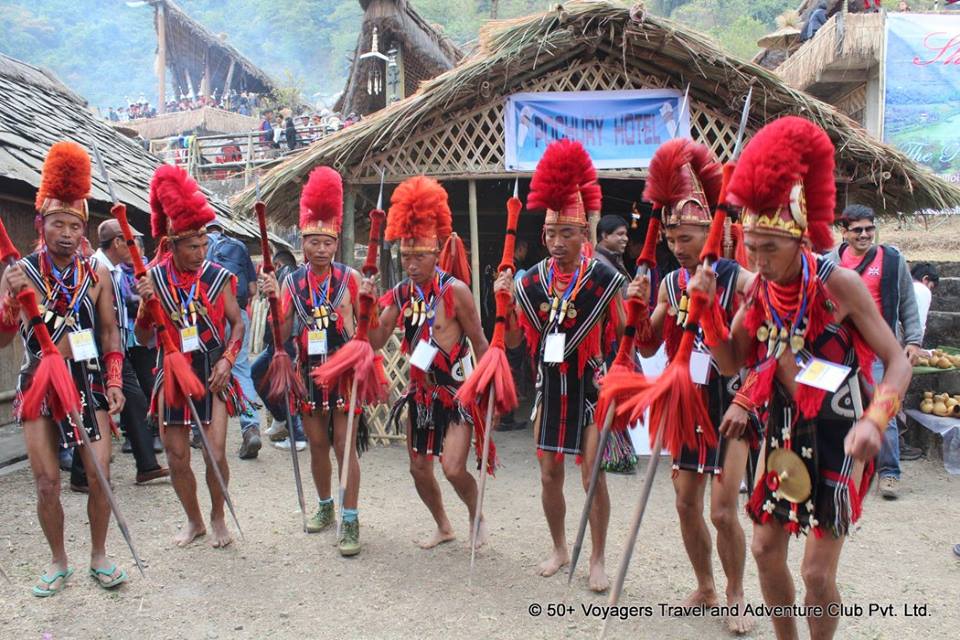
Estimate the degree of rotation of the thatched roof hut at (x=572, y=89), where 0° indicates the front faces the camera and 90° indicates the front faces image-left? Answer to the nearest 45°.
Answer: approximately 0°

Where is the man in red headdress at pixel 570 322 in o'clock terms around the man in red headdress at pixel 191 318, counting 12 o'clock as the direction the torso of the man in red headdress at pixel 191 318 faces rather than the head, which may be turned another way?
the man in red headdress at pixel 570 322 is roughly at 10 o'clock from the man in red headdress at pixel 191 318.

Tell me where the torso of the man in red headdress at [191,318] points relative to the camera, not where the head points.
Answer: toward the camera

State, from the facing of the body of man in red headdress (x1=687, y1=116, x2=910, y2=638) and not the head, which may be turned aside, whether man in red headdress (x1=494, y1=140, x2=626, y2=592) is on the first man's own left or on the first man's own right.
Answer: on the first man's own right

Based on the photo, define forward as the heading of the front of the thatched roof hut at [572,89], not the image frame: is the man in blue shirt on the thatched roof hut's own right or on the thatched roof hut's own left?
on the thatched roof hut's own right

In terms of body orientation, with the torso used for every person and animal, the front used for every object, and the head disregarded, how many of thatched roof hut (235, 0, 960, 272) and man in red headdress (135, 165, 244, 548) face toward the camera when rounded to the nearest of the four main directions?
2

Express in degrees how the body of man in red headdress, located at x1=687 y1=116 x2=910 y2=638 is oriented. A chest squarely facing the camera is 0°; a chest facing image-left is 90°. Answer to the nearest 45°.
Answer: approximately 45°

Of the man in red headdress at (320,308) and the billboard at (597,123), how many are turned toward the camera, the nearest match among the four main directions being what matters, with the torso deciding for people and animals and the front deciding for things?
2

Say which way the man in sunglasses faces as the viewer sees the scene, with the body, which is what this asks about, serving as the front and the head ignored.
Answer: toward the camera

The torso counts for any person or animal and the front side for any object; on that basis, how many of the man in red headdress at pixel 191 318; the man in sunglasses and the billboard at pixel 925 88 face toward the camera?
3

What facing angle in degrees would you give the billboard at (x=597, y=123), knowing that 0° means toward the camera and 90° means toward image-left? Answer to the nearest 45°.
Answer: approximately 0°

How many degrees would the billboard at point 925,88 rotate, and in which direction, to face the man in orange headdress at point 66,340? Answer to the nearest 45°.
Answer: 0° — it already faces them

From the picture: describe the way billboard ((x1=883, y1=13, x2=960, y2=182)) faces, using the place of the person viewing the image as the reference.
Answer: facing the viewer
